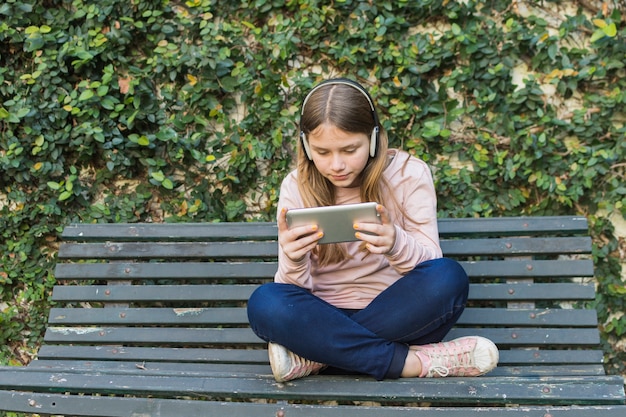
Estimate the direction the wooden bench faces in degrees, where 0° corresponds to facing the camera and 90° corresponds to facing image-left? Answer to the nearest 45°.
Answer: approximately 0°
